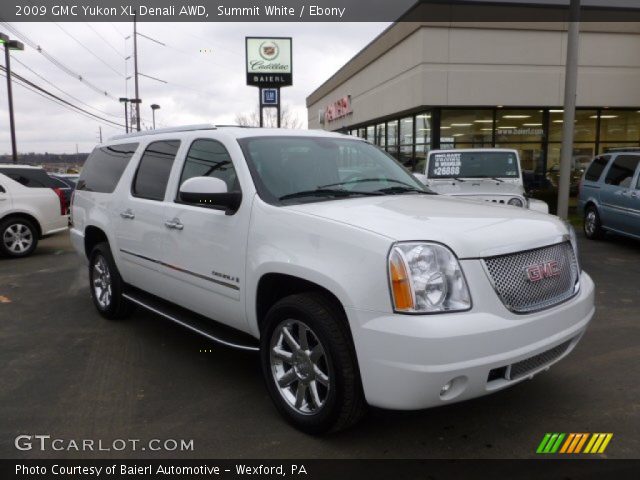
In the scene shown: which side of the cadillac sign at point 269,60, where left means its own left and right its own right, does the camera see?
front

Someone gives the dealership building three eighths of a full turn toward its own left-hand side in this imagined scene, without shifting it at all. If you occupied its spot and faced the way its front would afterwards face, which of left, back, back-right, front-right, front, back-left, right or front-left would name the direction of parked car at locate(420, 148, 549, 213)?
right

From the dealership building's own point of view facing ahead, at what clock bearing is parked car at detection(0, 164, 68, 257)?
The parked car is roughly at 12 o'clock from the dealership building.

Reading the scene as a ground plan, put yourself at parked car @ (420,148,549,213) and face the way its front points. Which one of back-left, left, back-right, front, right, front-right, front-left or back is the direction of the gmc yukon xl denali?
front

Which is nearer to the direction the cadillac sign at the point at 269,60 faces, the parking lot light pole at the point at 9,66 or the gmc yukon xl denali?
the gmc yukon xl denali

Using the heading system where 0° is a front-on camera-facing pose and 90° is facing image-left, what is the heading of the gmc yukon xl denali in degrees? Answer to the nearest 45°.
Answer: approximately 315°

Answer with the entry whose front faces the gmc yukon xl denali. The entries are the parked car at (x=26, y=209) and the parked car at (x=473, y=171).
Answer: the parked car at (x=473, y=171)

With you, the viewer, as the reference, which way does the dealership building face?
facing the viewer and to the left of the viewer

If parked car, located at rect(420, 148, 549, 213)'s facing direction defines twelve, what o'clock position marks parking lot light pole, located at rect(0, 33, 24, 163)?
The parking lot light pole is roughly at 4 o'clock from the parked car.

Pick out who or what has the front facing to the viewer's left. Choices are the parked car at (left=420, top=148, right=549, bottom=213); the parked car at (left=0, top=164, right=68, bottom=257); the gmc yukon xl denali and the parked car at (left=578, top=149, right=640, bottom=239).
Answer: the parked car at (left=0, top=164, right=68, bottom=257)

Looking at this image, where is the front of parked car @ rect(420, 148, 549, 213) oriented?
toward the camera

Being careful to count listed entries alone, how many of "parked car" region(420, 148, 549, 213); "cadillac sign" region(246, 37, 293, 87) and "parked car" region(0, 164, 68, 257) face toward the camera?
2

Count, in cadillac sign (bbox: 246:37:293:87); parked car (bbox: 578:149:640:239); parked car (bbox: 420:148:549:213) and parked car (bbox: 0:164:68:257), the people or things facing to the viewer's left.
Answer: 1

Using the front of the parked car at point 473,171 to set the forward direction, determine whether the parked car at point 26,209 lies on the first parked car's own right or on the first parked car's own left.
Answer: on the first parked car's own right

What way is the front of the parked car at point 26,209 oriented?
to the viewer's left

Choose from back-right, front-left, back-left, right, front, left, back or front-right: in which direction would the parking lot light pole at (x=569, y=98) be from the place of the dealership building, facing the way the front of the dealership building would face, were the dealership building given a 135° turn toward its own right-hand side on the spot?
back
